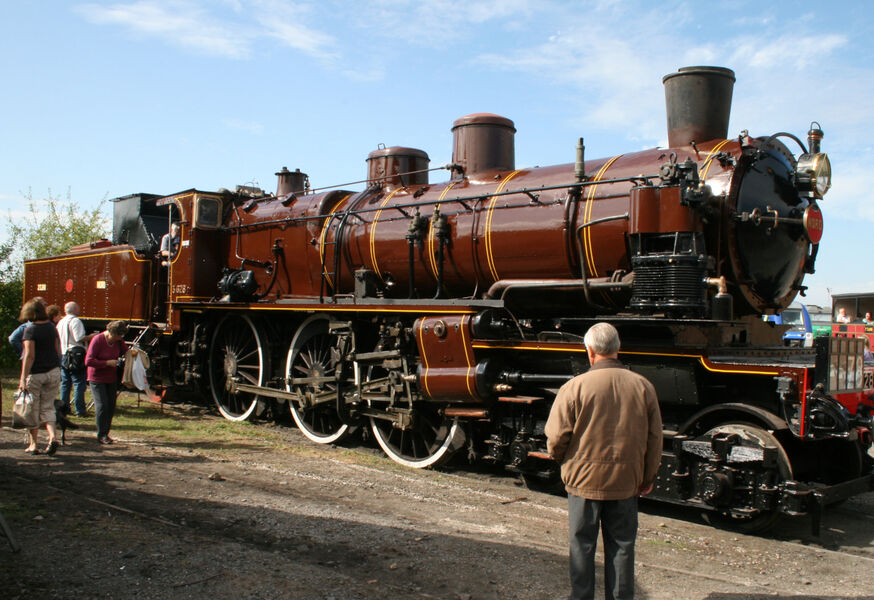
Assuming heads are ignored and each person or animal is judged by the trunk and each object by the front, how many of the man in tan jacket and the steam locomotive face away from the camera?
1

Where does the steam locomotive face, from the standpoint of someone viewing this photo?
facing the viewer and to the right of the viewer

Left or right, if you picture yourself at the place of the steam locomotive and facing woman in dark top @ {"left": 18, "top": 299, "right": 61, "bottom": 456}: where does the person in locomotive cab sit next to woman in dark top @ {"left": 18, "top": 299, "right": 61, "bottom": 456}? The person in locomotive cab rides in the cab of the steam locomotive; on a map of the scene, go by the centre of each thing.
right

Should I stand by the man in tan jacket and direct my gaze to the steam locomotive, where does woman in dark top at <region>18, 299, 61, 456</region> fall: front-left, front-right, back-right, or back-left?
front-left

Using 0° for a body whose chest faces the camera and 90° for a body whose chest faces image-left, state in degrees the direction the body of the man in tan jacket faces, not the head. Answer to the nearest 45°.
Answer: approximately 180°

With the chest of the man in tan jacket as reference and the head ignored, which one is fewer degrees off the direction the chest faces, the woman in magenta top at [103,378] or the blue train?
the blue train

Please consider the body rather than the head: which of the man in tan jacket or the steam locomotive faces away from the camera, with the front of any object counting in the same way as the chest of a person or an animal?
the man in tan jacket

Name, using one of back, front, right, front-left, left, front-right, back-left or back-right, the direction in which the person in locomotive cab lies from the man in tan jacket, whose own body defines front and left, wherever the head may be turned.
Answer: front-left

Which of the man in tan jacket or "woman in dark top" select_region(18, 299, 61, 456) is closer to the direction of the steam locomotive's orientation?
the man in tan jacket

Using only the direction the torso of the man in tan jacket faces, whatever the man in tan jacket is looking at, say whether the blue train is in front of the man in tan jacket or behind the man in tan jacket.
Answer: in front
